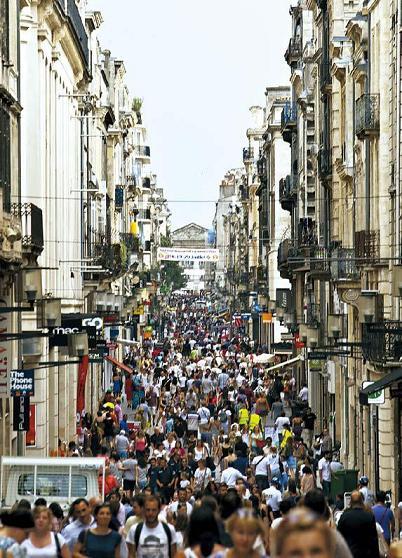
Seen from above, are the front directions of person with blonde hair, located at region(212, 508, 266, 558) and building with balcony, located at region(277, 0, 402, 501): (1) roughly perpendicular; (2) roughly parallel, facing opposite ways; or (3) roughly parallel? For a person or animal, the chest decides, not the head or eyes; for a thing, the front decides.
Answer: roughly perpendicular

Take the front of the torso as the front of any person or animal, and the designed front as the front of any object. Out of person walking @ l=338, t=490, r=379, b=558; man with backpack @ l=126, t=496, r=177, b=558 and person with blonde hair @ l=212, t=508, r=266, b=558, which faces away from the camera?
the person walking

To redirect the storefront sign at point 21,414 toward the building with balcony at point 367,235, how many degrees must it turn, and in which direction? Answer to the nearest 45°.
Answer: approximately 90° to its left

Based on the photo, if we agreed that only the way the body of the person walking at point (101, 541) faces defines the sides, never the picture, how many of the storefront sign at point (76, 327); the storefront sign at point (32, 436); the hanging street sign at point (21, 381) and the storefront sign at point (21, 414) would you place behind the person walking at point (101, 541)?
4

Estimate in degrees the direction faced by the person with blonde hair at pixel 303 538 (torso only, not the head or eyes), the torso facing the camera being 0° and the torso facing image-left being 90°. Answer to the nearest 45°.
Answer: approximately 0°

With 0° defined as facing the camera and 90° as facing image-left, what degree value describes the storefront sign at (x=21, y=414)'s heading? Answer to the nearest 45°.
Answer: approximately 0°
